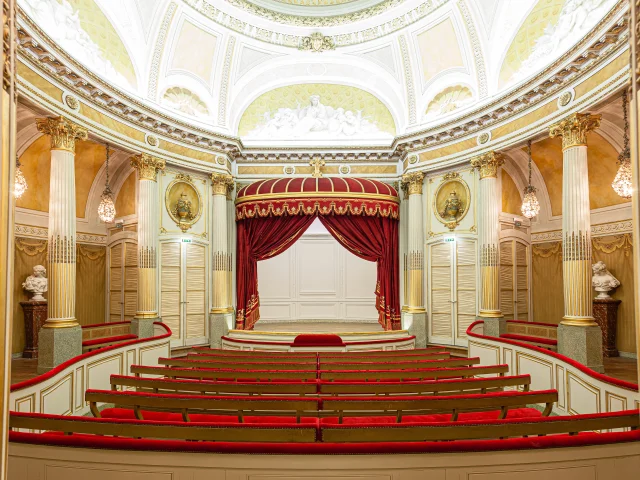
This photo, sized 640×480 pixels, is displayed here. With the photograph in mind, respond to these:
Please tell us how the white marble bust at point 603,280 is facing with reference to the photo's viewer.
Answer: facing the viewer and to the left of the viewer

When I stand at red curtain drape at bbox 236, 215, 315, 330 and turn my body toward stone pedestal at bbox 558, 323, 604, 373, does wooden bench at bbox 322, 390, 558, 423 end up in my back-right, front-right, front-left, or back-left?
front-right

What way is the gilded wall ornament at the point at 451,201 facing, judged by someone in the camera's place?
facing the viewer

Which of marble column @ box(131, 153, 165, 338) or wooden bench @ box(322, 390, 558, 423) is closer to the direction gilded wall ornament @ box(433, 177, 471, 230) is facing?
the wooden bench

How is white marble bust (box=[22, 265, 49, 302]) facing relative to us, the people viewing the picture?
facing the viewer and to the right of the viewer

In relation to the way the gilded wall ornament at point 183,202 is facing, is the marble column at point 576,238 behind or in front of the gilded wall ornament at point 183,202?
in front

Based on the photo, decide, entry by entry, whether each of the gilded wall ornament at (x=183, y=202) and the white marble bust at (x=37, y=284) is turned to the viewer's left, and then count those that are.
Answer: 0

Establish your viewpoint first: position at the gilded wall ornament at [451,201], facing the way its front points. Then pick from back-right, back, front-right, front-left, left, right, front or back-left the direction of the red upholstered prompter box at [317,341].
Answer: front-right
